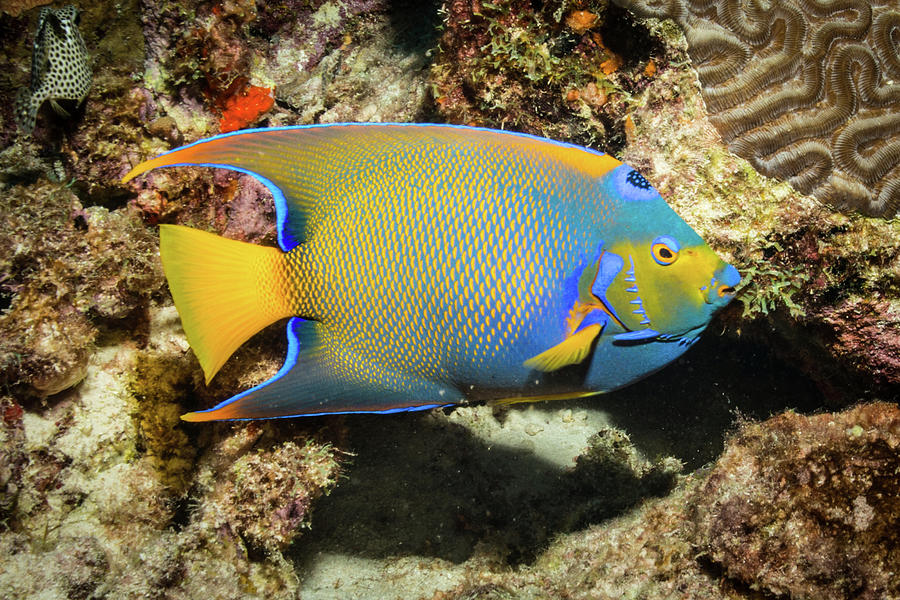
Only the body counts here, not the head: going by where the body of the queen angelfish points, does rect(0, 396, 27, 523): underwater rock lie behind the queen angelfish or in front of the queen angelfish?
behind

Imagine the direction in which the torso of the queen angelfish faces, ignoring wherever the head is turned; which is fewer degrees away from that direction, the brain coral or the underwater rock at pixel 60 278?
the brain coral

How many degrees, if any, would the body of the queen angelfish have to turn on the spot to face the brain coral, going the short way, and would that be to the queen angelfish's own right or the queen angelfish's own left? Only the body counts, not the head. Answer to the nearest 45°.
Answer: approximately 45° to the queen angelfish's own left

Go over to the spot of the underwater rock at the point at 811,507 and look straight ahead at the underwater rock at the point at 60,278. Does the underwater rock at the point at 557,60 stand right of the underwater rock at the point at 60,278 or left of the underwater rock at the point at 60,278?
right

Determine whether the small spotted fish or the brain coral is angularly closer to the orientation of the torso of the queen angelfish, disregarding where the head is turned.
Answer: the brain coral

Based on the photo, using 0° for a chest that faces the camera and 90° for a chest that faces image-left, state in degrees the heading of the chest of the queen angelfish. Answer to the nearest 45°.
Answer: approximately 270°

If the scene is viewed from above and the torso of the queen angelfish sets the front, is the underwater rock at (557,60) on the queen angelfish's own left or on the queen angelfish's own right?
on the queen angelfish's own left

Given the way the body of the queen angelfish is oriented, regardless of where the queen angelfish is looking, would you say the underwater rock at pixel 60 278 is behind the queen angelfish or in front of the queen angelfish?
behind

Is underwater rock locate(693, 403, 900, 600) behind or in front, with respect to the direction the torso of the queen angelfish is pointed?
in front

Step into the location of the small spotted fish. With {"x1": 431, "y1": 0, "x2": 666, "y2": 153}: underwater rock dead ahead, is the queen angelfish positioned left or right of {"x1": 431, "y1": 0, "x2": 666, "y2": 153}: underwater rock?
right

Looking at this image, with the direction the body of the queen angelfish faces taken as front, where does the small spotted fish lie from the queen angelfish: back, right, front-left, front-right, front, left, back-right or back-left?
back-left
